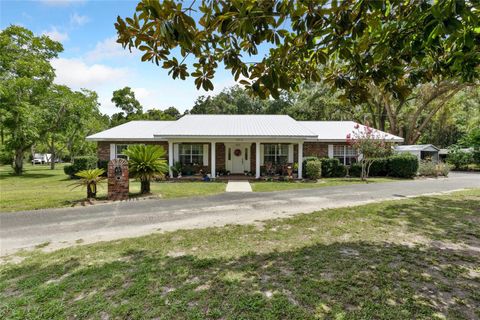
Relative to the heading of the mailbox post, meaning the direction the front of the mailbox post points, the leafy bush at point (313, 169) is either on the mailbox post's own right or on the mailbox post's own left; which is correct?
on the mailbox post's own left

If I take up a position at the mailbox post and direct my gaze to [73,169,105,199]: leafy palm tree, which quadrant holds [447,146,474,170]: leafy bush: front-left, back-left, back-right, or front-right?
back-right

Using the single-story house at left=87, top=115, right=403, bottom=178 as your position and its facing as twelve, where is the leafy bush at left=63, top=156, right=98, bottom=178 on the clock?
The leafy bush is roughly at 3 o'clock from the single-story house.

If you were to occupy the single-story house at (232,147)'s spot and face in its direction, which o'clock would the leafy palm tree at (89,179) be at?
The leafy palm tree is roughly at 1 o'clock from the single-story house.

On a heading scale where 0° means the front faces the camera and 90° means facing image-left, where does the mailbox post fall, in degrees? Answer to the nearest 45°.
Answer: approximately 0°

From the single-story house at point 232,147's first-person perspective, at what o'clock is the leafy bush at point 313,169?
The leafy bush is roughly at 10 o'clock from the single-story house.

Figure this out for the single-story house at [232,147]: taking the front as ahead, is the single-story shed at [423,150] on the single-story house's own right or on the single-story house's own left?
on the single-story house's own left

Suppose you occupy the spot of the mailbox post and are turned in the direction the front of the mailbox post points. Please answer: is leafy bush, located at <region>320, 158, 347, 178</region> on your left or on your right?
on your left

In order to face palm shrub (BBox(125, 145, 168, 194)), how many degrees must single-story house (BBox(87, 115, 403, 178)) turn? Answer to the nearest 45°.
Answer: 0° — it already faces it

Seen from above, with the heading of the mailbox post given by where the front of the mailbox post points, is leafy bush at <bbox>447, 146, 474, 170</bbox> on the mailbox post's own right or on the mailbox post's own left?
on the mailbox post's own left

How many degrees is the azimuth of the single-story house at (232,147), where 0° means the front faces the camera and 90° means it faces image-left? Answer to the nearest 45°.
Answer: approximately 0°

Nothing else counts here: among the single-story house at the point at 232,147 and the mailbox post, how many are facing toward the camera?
2
